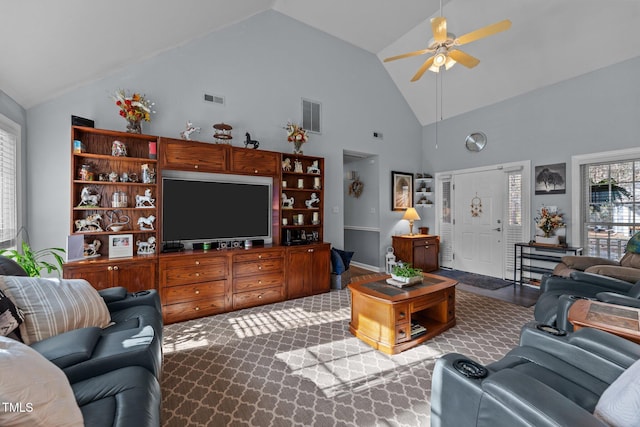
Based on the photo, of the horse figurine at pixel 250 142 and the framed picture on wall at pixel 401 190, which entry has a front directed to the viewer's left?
the horse figurine

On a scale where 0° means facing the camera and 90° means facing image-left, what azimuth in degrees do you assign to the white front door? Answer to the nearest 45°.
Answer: approximately 45°

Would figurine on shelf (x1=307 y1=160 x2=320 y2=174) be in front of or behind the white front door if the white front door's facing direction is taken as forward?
in front

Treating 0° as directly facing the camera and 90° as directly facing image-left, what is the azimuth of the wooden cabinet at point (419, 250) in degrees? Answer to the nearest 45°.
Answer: approximately 315°

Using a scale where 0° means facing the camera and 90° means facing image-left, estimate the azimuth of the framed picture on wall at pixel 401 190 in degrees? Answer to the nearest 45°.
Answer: approximately 315°

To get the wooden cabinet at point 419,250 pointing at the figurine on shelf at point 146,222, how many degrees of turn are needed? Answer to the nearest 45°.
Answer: approximately 90° to its right

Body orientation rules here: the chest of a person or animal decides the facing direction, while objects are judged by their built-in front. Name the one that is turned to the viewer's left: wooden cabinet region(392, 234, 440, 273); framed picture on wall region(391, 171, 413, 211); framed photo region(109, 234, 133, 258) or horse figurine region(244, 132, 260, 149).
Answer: the horse figurine

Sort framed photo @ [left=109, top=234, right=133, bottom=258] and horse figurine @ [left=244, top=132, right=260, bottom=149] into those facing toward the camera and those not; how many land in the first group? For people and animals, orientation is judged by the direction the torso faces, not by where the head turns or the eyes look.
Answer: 1

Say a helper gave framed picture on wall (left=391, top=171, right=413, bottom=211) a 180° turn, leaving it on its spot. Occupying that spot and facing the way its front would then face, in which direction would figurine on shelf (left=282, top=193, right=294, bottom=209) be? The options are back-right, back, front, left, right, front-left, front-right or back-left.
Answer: left

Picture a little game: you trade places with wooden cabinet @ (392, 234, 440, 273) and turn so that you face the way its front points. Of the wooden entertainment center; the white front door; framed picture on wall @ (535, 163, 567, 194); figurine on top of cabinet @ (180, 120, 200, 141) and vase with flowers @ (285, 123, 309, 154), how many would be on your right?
3

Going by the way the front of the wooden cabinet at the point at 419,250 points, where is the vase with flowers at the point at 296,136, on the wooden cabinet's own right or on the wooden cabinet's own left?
on the wooden cabinet's own right

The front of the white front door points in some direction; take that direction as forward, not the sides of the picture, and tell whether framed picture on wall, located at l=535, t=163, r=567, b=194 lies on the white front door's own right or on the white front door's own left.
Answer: on the white front door's own left

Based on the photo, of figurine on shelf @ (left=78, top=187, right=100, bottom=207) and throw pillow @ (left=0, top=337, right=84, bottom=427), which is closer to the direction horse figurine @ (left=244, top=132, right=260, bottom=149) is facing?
the figurine on shelf

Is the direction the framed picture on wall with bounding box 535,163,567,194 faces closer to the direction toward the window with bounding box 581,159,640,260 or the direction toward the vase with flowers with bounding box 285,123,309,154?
the vase with flowers

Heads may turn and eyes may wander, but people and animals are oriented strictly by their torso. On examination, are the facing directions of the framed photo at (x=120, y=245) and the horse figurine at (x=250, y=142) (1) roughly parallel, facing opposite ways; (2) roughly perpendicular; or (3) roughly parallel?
roughly perpendicular
